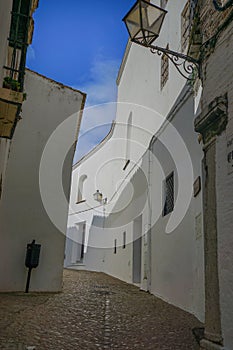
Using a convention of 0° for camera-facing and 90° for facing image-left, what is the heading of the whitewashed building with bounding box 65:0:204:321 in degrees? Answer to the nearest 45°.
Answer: approximately 45°

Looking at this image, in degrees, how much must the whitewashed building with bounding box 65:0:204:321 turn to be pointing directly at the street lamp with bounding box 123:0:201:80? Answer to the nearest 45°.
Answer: approximately 45° to its left
